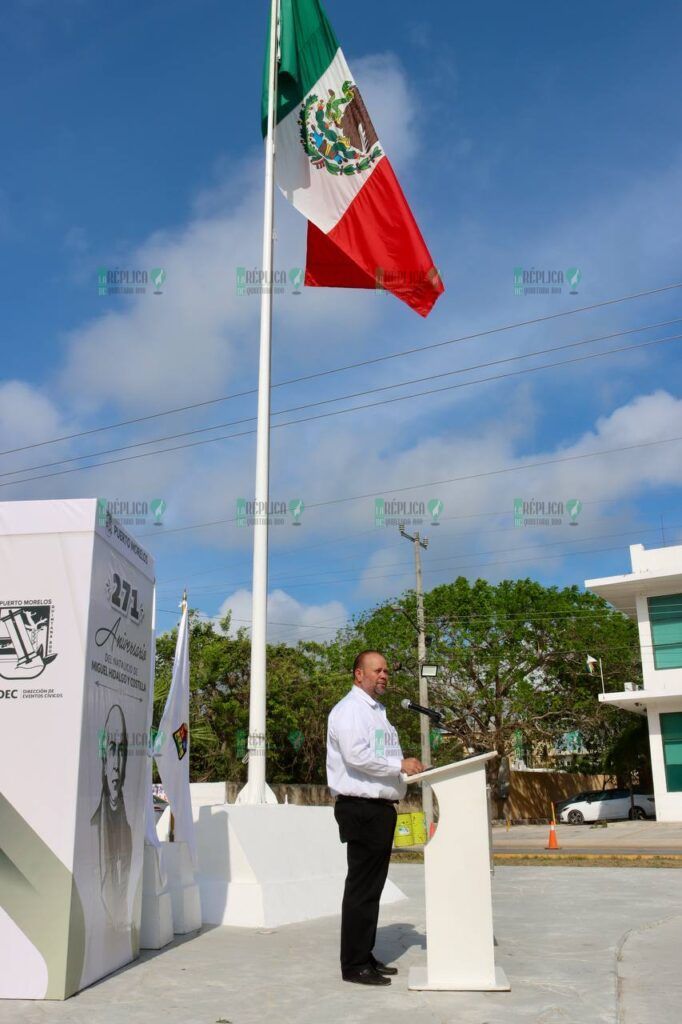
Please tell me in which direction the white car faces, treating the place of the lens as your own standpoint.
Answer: facing to the left of the viewer

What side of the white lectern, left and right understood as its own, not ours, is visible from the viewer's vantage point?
right

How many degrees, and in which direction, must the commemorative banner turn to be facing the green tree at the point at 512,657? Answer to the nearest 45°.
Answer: approximately 90° to its left

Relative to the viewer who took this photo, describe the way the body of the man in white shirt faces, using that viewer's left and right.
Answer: facing to the right of the viewer
